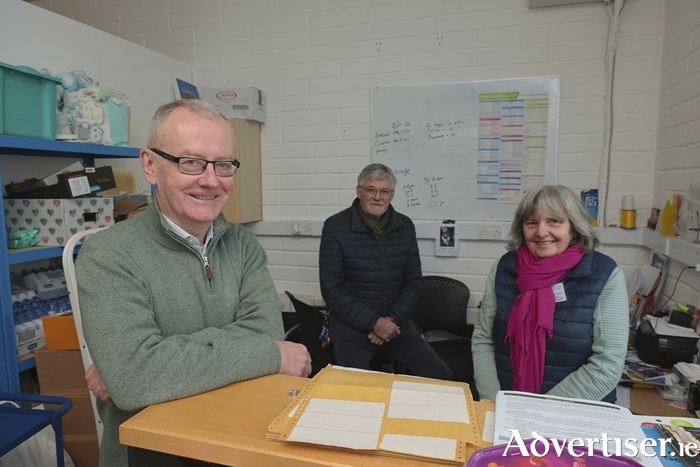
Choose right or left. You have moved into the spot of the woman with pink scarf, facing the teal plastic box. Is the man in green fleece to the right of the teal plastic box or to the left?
left

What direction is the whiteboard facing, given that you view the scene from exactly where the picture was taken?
facing the viewer

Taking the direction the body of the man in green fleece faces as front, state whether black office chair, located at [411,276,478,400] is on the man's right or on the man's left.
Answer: on the man's left

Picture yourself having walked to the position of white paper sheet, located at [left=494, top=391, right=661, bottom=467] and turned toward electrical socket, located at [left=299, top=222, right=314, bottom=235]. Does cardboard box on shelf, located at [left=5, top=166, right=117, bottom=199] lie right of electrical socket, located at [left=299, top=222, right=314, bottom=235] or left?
left

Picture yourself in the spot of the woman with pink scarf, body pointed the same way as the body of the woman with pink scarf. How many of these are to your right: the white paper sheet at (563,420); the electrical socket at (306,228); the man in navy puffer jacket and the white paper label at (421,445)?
2

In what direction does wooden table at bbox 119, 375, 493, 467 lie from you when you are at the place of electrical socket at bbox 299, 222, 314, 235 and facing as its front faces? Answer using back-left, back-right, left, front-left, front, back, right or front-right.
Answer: front

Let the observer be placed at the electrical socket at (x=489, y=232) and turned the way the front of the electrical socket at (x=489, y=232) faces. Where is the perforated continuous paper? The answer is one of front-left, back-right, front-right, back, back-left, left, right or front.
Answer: front

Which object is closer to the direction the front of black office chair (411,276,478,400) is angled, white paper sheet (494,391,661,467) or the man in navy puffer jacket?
the white paper sheet

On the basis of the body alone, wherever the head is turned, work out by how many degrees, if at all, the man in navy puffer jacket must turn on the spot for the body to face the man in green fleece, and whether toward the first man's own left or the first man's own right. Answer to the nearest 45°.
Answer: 0° — they already face them

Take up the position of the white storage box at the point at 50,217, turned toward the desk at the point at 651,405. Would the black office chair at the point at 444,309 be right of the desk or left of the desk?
left

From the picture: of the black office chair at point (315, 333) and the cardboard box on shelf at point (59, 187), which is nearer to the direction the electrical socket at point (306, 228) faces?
the black office chair

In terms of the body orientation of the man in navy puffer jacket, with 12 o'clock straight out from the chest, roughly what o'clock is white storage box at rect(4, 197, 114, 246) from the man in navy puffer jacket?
The white storage box is roughly at 2 o'clock from the man in navy puffer jacket.

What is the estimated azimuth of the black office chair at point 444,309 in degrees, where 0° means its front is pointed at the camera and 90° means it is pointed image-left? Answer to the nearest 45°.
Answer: approximately 0°

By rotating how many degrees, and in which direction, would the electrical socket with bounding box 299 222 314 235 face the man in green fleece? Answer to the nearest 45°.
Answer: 0° — it already faces them

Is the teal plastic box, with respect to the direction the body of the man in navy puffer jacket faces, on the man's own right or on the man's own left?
on the man's own right

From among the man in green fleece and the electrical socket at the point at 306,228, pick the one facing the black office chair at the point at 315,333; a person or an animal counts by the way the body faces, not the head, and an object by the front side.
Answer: the electrical socket

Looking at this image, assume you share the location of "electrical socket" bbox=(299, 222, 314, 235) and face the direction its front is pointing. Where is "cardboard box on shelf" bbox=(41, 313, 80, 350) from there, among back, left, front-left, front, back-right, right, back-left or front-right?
front-right

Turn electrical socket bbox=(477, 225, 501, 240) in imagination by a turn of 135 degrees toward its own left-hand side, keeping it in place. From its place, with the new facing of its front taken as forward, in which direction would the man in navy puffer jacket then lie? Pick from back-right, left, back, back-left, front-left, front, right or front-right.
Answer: back

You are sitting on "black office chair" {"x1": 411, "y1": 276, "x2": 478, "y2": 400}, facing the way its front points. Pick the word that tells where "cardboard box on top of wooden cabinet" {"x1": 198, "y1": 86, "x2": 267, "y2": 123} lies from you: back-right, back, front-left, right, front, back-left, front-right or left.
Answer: right
